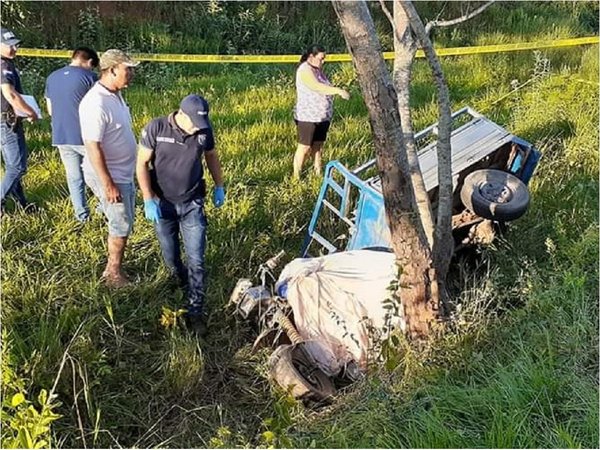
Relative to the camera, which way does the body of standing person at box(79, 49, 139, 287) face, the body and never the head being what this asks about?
to the viewer's right

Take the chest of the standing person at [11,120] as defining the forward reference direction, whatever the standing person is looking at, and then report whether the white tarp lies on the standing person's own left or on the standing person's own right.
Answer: on the standing person's own right

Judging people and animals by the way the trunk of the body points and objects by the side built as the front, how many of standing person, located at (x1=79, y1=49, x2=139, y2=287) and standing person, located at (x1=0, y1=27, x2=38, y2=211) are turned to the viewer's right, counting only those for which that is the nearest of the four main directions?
2

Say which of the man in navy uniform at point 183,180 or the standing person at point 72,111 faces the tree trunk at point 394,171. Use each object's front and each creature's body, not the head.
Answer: the man in navy uniform

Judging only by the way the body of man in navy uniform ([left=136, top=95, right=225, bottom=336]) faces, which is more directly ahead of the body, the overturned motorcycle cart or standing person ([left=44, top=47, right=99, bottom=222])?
the overturned motorcycle cart

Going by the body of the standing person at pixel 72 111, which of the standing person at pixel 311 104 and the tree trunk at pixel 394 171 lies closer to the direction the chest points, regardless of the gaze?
the standing person

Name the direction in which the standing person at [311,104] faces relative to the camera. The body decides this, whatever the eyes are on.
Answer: to the viewer's right

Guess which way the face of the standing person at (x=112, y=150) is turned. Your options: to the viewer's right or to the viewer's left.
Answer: to the viewer's right

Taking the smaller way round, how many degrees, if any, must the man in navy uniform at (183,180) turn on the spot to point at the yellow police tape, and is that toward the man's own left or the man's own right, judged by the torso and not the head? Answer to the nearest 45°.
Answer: approximately 135° to the man's own left

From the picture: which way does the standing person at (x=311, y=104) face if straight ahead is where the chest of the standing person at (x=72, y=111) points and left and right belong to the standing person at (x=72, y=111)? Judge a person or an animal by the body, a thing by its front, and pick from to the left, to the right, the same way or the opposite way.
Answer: to the right

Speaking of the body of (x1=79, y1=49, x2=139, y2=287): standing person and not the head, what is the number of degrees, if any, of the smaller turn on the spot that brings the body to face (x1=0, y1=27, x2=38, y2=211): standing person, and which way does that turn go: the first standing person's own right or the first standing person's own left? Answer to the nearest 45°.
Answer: approximately 135° to the first standing person's own left

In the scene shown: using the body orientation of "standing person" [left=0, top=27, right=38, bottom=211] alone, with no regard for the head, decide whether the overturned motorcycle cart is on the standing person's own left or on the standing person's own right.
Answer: on the standing person's own right

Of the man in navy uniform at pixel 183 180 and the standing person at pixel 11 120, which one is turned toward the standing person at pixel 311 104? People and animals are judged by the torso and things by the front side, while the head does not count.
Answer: the standing person at pixel 11 120

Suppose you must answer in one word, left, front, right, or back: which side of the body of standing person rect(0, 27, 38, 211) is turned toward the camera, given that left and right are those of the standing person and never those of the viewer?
right
